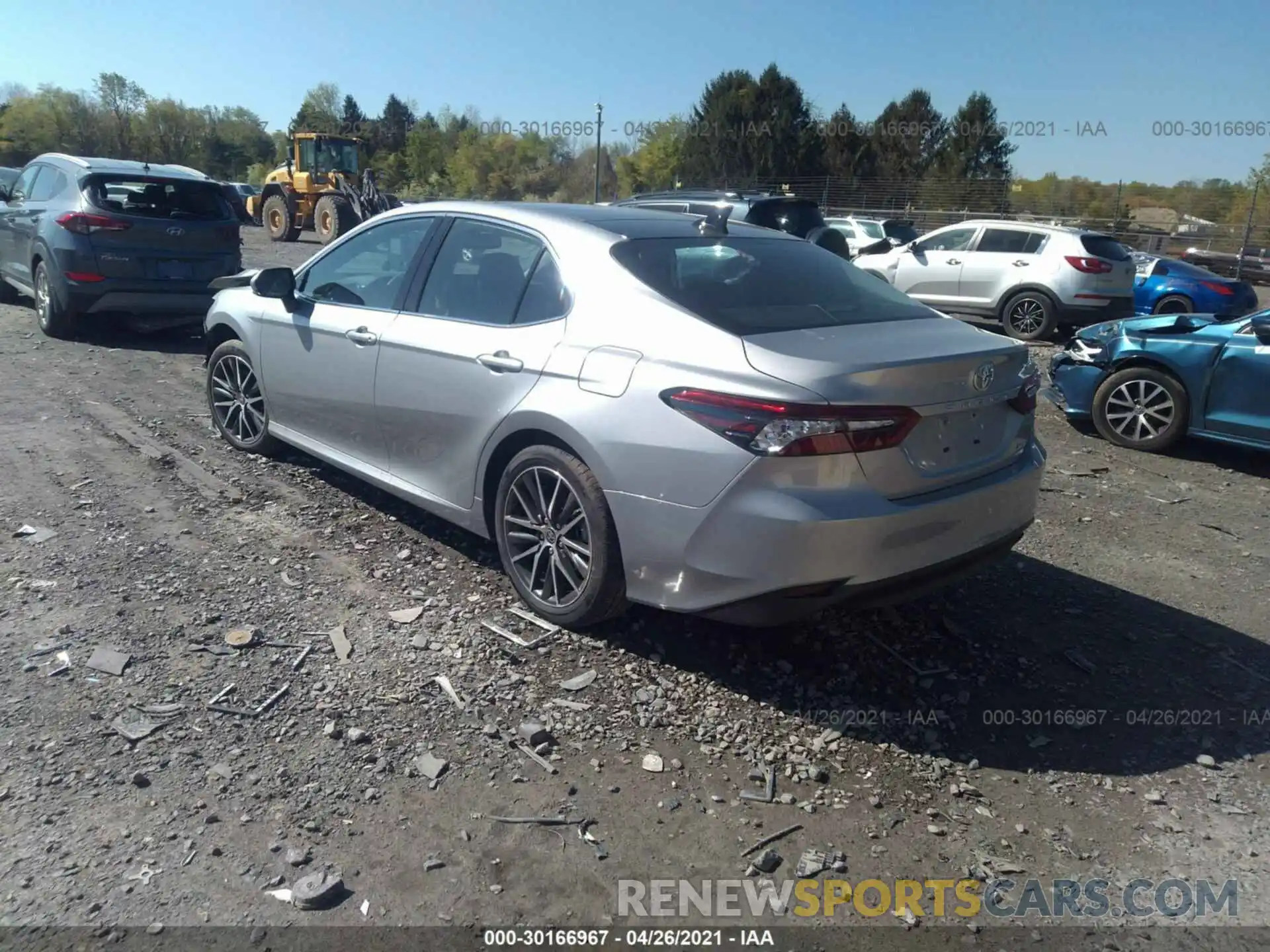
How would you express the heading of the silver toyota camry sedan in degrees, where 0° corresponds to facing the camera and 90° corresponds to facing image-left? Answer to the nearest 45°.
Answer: approximately 135°

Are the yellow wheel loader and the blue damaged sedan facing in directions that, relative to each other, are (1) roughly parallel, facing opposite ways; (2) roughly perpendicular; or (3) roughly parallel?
roughly parallel, facing opposite ways

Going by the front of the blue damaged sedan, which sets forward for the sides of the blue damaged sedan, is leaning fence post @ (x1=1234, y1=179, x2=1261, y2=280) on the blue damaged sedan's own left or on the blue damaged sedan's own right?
on the blue damaged sedan's own right

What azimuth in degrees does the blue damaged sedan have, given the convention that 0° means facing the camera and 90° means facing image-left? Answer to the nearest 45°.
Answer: approximately 90°

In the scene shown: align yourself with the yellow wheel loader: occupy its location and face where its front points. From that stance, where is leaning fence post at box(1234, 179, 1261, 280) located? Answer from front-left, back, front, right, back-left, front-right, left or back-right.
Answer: front-left

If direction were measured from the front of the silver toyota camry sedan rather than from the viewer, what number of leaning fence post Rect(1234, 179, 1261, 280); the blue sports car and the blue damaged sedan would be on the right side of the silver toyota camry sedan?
3

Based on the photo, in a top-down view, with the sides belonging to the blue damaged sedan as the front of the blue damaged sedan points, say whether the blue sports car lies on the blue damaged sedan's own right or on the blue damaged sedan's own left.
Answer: on the blue damaged sedan's own right

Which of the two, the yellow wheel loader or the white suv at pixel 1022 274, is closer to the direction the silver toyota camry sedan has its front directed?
the yellow wheel loader

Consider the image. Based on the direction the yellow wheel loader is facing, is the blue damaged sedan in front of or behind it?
in front

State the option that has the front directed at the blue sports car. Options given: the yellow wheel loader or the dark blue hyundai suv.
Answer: the yellow wheel loader

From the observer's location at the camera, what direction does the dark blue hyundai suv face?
facing away from the viewer and to the left of the viewer

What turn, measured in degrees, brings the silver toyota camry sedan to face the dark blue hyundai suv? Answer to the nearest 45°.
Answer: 0° — it already faces it

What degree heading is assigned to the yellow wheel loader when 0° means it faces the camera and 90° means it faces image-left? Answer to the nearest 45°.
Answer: approximately 315°

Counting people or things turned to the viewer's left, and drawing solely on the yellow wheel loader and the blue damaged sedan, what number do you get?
1
